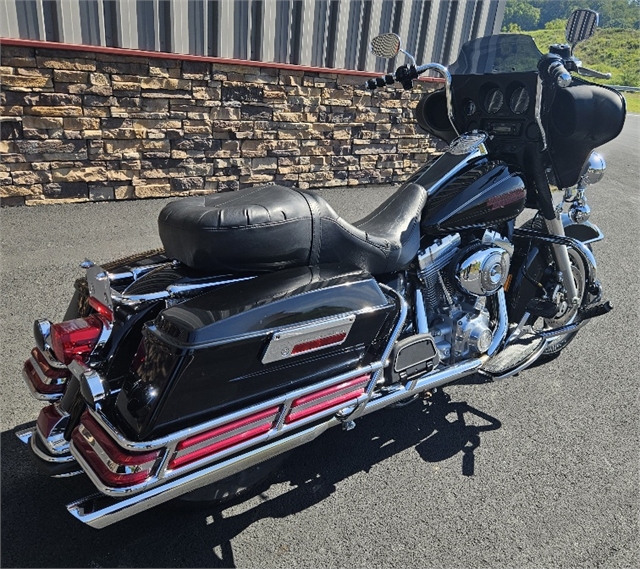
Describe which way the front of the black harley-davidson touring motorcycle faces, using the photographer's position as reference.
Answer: facing away from the viewer and to the right of the viewer
